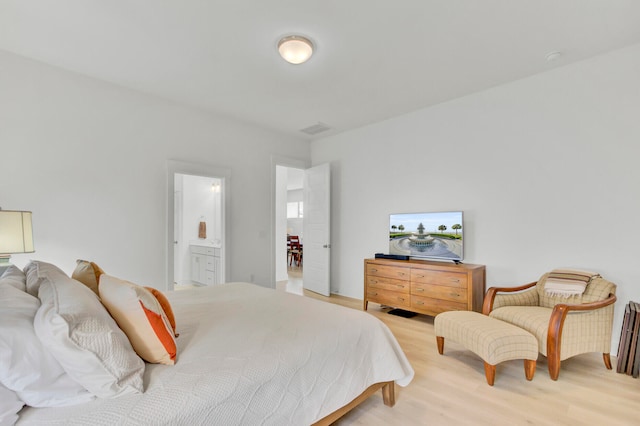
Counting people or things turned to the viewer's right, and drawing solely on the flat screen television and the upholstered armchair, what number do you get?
0

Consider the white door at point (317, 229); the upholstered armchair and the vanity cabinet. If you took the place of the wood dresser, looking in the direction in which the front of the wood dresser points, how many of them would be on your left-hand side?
1

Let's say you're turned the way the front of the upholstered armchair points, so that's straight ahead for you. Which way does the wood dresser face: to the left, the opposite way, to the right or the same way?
the same way

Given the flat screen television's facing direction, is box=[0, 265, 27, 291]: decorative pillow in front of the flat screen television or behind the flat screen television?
in front

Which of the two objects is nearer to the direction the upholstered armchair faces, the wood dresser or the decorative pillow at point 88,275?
the decorative pillow

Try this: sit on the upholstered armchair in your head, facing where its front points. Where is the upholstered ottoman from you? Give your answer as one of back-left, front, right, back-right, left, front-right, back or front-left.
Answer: front

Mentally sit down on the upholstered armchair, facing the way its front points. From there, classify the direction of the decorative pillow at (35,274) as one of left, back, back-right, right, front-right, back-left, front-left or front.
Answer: front

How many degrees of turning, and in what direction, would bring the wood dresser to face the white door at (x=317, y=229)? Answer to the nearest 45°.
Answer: approximately 90° to its right

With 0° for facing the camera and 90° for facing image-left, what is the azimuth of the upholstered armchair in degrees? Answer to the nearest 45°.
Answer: approximately 45°

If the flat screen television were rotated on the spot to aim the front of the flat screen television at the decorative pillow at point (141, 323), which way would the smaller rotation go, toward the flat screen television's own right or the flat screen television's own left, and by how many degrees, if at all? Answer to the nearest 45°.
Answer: approximately 45° to the flat screen television's own left

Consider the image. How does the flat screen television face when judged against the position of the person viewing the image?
facing the viewer and to the left of the viewer

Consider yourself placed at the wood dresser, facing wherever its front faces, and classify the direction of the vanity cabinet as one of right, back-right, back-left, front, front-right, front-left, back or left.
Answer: front-right

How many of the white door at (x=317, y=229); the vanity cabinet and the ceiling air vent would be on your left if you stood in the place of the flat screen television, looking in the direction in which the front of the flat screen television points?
0

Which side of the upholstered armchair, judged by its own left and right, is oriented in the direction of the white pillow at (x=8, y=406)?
front

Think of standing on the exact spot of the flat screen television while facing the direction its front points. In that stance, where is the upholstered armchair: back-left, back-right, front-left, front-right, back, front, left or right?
left
